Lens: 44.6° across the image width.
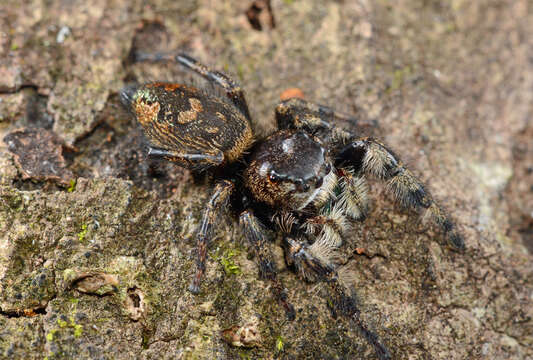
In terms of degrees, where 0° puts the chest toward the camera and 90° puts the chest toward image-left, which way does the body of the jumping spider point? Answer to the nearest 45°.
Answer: approximately 315°
